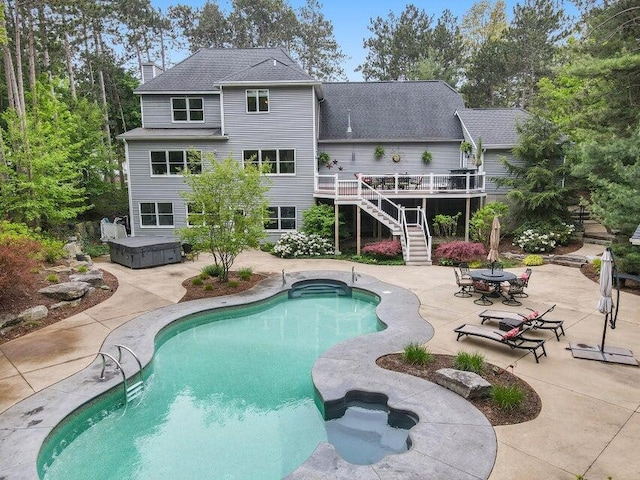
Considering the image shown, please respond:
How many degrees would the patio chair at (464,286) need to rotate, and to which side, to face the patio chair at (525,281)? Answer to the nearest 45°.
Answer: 0° — it already faces it

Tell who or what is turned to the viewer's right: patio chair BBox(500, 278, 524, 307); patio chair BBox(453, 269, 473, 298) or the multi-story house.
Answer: patio chair BBox(453, 269, 473, 298)

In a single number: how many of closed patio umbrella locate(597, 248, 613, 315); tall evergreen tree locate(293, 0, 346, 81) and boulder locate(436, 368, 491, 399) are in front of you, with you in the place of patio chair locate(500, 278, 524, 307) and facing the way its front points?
1

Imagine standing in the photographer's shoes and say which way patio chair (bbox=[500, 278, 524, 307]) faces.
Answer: facing away from the viewer and to the left of the viewer

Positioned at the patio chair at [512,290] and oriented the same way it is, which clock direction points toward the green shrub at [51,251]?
The green shrub is roughly at 10 o'clock from the patio chair.

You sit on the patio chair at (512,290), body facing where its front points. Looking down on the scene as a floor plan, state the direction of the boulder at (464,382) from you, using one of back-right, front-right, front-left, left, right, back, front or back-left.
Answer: back-left

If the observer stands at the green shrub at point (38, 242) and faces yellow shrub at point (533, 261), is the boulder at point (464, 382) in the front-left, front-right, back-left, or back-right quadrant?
front-right

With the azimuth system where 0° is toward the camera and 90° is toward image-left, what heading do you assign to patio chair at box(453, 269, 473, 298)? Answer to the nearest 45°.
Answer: approximately 270°

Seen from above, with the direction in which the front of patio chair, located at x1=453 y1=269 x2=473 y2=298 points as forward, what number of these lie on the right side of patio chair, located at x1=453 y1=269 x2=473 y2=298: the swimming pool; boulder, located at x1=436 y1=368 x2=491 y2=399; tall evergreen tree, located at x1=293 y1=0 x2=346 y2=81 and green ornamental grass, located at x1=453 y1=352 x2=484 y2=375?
3

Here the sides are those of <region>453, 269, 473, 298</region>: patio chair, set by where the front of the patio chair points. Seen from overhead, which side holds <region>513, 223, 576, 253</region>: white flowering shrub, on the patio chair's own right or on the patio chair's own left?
on the patio chair's own left

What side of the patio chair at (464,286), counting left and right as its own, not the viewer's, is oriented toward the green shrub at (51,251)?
back

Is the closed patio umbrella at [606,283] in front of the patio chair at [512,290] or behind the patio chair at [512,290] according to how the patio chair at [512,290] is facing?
behind

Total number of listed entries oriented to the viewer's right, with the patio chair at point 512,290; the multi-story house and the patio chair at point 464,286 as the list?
1

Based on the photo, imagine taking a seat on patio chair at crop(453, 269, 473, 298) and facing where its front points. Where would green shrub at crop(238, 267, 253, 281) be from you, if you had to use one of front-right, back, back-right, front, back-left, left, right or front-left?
back
